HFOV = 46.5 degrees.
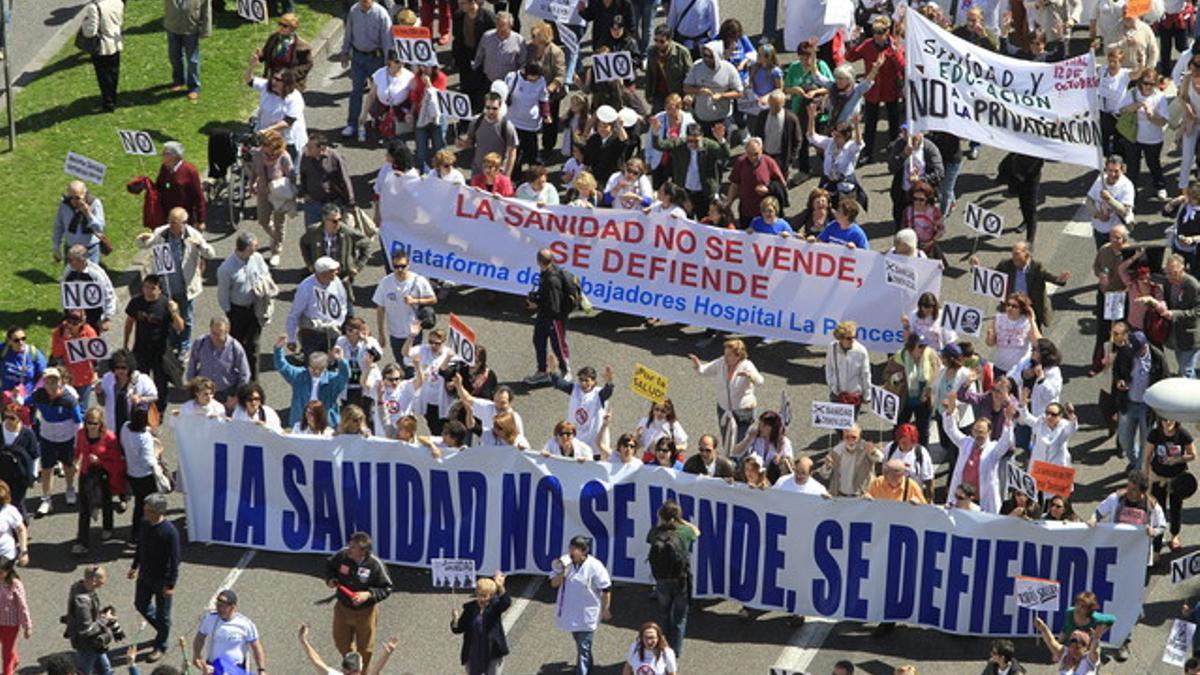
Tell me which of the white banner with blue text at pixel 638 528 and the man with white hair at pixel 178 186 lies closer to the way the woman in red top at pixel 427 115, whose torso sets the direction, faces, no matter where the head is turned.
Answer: the white banner with blue text

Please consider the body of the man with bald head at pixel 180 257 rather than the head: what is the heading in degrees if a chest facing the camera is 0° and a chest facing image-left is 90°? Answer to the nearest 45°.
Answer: approximately 0°

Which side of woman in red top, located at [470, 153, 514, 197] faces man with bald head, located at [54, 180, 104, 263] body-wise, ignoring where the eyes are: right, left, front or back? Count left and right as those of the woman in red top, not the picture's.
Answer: right

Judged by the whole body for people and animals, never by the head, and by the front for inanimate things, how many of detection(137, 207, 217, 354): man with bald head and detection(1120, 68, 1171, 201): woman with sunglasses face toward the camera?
2
